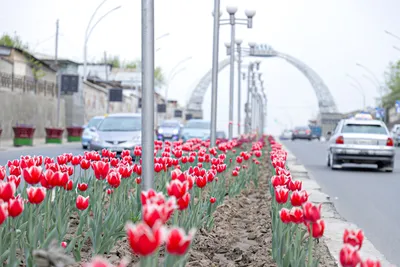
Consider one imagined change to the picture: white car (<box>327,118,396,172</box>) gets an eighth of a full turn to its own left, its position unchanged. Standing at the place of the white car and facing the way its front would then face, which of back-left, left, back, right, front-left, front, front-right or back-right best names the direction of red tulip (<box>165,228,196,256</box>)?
back-left

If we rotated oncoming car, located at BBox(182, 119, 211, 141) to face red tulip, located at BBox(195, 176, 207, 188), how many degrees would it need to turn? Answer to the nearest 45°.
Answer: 0° — it already faces it

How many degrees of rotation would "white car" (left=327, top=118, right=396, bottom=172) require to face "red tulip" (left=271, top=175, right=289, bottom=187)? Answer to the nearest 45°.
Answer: approximately 180°

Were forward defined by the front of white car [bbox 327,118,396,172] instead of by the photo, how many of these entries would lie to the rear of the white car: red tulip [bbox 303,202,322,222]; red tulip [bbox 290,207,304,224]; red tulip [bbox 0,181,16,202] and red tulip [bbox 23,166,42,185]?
4

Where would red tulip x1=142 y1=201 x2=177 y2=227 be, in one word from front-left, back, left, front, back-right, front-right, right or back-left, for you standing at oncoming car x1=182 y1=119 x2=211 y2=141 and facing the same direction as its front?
front

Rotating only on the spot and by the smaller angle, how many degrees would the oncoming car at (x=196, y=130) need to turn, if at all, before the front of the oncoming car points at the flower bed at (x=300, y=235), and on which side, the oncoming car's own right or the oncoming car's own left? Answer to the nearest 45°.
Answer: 0° — it already faces it

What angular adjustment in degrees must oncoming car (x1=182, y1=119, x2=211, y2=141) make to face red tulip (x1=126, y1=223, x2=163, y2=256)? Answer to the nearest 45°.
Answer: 0° — it already faces it

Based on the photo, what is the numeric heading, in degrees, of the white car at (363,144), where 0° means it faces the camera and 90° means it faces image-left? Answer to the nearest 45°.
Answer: approximately 180°

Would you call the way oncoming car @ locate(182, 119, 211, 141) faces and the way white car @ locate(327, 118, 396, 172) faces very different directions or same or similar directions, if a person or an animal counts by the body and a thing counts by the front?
very different directions

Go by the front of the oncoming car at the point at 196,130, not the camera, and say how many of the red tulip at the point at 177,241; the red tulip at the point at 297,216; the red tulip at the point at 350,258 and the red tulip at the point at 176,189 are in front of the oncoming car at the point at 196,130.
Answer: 4

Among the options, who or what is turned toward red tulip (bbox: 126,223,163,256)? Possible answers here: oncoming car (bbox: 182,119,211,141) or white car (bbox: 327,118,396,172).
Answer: the oncoming car

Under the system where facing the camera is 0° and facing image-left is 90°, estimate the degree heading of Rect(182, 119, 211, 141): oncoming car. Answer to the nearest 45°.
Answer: approximately 0°

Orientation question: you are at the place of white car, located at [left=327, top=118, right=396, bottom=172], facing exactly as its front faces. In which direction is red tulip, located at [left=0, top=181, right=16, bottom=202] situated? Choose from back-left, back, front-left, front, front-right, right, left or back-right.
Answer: back

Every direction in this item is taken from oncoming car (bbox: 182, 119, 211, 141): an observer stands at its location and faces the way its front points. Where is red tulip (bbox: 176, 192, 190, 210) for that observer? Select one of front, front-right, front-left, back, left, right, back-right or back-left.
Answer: front

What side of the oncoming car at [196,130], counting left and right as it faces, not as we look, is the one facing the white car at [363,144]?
front

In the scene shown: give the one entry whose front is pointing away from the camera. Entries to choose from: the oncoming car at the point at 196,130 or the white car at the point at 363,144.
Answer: the white car

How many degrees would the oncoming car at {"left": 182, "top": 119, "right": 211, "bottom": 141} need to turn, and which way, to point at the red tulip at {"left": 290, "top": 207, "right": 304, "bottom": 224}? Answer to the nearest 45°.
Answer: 0° — it already faces it

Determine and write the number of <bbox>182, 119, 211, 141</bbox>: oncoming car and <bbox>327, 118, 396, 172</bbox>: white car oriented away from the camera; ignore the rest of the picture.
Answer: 1

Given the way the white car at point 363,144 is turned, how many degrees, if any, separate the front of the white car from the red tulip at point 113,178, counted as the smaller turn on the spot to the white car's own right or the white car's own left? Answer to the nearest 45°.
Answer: approximately 180°
